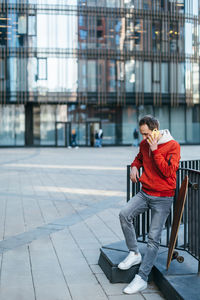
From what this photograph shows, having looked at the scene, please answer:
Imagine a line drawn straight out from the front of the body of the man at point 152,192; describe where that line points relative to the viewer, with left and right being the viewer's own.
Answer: facing the viewer and to the left of the viewer

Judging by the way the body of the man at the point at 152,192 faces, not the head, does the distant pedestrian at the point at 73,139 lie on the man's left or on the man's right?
on the man's right

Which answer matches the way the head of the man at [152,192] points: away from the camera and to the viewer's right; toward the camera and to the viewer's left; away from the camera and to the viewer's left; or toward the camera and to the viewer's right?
toward the camera and to the viewer's left
